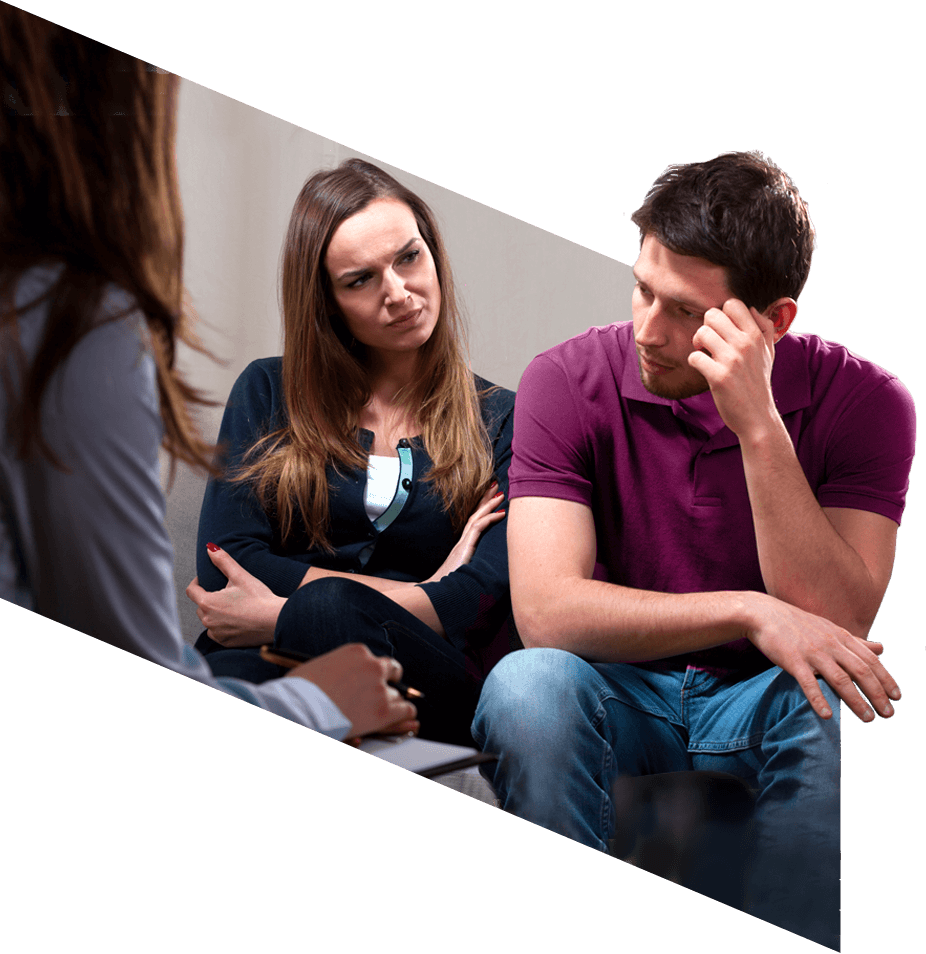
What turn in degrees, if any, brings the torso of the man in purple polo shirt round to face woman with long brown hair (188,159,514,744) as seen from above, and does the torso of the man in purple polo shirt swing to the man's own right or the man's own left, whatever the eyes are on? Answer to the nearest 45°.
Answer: approximately 90° to the man's own right

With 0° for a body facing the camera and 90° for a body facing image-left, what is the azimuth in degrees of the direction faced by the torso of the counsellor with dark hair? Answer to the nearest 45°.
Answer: approximately 225°

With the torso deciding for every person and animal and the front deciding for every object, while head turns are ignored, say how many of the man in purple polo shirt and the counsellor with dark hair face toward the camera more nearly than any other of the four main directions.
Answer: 1

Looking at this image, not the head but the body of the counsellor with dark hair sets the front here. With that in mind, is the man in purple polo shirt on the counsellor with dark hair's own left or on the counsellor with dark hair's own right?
on the counsellor with dark hair's own right

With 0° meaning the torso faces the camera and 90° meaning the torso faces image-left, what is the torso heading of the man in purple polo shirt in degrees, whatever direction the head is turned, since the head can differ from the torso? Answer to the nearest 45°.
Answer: approximately 0°

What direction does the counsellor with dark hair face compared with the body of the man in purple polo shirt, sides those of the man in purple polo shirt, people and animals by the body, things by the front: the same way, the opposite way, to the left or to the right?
the opposite way
